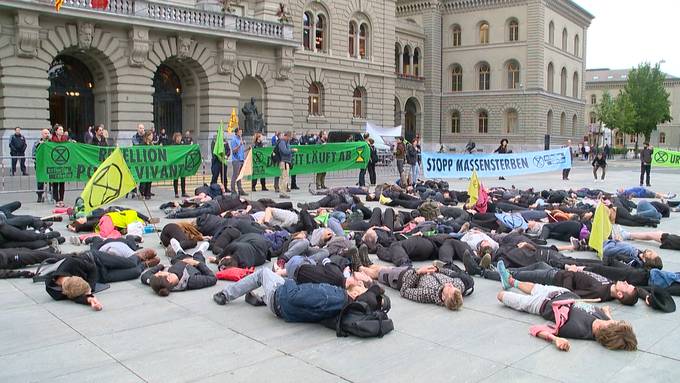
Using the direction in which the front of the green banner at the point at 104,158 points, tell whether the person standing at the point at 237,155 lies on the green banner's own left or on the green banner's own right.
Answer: on the green banner's own left

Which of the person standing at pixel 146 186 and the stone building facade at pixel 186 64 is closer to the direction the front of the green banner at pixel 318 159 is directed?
the person standing

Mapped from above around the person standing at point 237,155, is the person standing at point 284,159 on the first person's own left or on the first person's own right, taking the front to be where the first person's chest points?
on the first person's own left

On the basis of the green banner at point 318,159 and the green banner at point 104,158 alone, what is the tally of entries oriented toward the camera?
2

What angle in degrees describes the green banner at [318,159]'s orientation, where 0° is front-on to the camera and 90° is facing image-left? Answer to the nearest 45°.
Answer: approximately 0°

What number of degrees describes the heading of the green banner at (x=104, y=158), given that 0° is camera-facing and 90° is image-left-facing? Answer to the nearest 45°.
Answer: approximately 0°

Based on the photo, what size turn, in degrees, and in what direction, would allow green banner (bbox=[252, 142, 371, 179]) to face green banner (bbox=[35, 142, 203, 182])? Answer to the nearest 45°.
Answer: approximately 45° to its right

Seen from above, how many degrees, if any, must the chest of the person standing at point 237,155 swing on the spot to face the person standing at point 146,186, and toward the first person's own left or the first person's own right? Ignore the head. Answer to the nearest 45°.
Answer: approximately 90° to the first person's own right

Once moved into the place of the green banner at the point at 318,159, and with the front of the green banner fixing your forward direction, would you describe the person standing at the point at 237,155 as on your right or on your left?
on your right

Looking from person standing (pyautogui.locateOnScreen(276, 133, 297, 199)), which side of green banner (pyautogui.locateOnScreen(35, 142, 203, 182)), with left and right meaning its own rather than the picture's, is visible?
left
